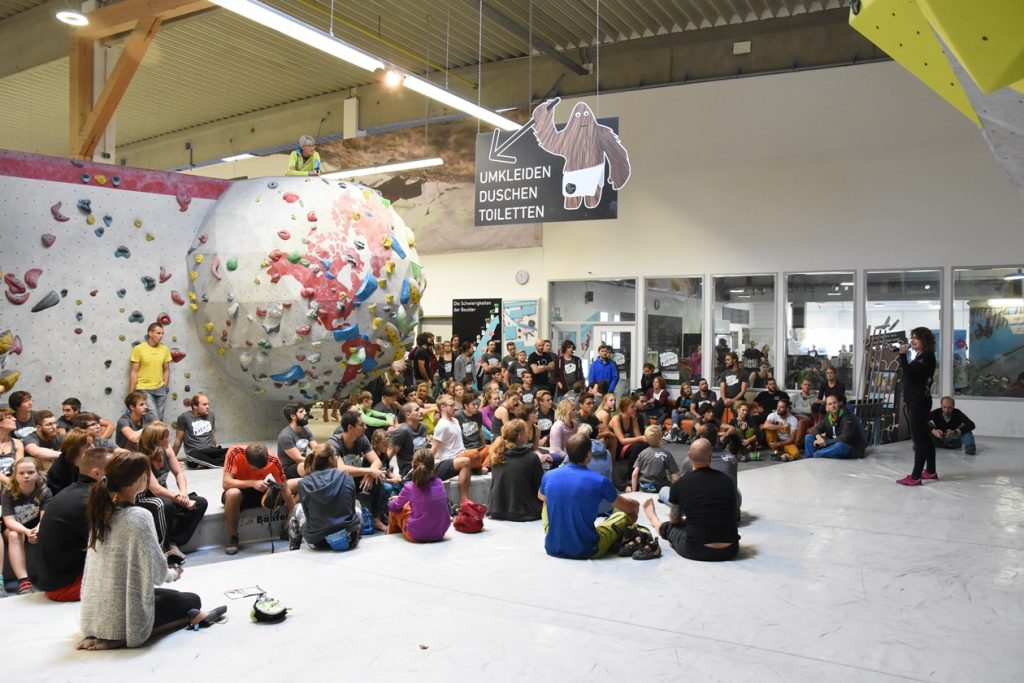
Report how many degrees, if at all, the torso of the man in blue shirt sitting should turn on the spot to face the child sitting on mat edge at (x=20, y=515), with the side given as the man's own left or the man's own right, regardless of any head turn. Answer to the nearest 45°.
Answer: approximately 135° to the man's own left

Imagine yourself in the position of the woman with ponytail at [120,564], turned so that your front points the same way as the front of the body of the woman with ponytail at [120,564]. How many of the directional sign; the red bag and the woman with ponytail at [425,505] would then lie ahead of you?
3

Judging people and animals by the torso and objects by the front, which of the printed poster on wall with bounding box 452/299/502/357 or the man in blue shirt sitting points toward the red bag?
the printed poster on wall

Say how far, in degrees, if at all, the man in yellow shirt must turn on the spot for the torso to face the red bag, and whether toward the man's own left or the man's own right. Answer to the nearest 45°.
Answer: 0° — they already face it

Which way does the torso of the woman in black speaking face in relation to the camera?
to the viewer's left

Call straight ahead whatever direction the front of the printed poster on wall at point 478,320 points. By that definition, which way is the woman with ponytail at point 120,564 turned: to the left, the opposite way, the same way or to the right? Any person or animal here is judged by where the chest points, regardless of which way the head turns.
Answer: the opposite way

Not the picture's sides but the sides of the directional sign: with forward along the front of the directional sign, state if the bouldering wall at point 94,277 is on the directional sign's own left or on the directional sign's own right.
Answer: on the directional sign's own right

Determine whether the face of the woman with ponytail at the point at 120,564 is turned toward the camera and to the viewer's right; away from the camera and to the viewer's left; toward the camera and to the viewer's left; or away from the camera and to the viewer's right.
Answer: away from the camera and to the viewer's right

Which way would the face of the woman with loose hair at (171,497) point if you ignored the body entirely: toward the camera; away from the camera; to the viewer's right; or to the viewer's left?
to the viewer's right
